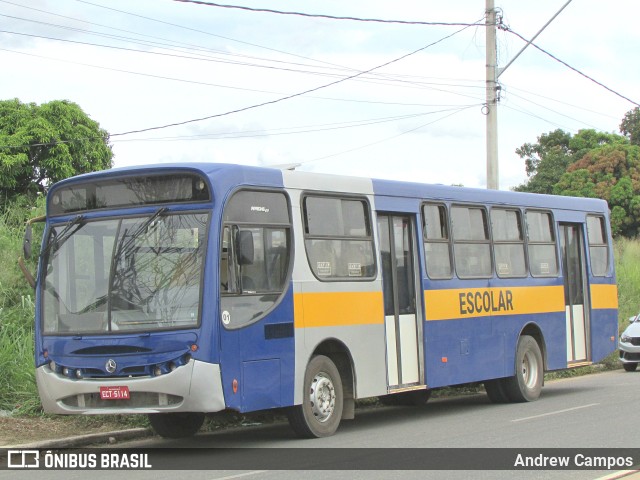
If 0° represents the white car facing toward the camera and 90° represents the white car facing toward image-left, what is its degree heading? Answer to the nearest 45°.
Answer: approximately 45°

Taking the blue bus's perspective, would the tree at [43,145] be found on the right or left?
on its right

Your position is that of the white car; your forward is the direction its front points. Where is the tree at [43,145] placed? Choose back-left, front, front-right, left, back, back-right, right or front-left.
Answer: front-right

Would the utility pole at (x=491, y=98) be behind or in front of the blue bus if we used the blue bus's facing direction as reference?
behind

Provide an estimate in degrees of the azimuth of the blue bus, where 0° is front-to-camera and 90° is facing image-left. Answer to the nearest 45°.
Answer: approximately 45°

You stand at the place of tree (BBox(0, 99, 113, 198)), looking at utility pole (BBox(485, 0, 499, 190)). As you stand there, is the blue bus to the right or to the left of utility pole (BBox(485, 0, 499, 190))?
right
